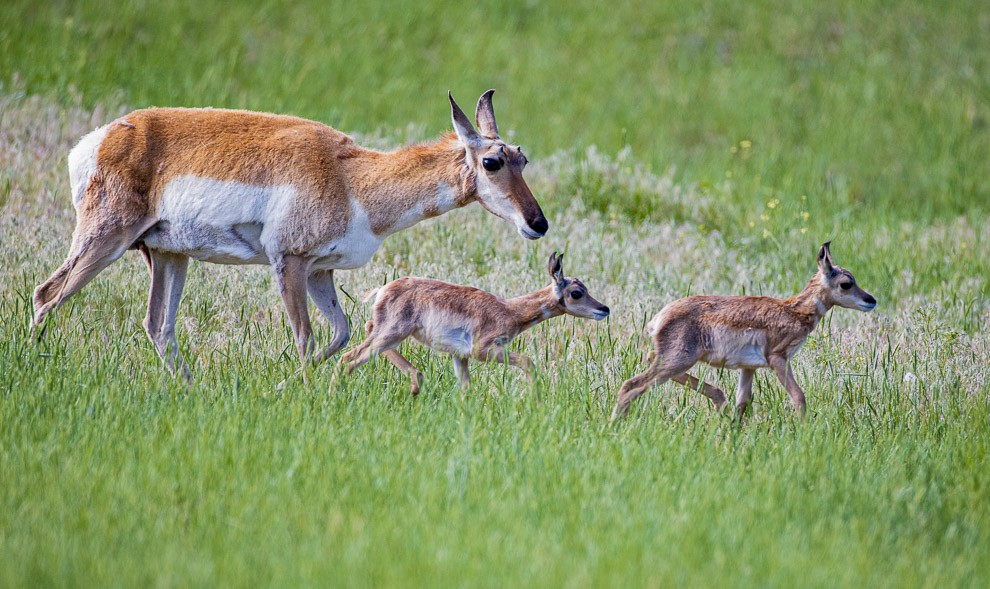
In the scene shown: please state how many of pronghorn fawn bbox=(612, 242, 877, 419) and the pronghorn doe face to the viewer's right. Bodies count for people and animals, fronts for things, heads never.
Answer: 2

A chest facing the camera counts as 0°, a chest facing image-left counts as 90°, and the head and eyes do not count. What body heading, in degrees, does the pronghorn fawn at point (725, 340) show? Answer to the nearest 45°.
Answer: approximately 270°

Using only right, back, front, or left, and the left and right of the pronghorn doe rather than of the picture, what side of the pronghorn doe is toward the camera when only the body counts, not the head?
right

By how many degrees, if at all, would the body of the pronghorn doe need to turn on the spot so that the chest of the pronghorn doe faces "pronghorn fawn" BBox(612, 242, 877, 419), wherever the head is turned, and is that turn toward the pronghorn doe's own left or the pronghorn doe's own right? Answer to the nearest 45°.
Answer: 0° — it already faces it

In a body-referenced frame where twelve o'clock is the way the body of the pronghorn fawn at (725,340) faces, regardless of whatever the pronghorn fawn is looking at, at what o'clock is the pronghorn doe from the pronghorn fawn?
The pronghorn doe is roughly at 6 o'clock from the pronghorn fawn.
